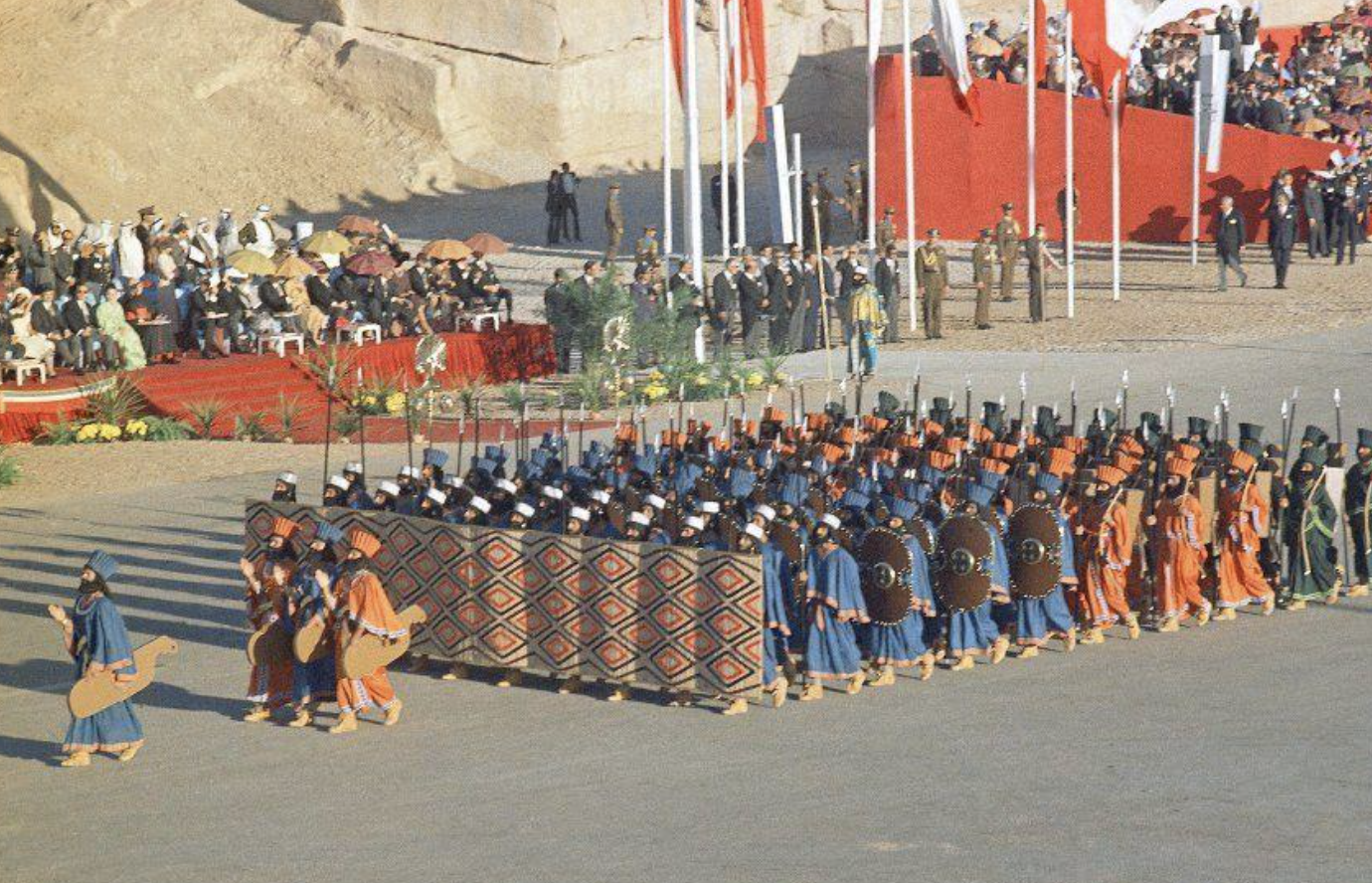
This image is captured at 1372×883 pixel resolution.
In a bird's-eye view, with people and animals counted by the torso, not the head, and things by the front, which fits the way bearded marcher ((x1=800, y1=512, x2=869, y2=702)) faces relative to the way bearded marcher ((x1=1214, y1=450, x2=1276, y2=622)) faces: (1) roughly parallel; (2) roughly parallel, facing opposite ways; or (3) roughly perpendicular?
roughly parallel

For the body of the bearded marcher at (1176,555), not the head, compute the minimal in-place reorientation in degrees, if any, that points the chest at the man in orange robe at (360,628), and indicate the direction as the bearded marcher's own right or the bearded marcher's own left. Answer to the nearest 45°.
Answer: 0° — they already face them

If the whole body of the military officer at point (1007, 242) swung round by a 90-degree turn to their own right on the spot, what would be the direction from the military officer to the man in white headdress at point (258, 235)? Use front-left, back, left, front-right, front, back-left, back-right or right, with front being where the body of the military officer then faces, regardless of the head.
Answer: front

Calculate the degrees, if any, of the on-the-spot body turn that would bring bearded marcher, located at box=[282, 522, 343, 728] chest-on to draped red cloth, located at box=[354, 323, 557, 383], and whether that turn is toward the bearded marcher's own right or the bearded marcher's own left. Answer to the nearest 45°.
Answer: approximately 135° to the bearded marcher's own right

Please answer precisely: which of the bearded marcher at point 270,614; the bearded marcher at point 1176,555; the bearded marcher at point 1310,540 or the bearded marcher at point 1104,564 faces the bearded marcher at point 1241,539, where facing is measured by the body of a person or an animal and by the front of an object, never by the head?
the bearded marcher at point 1310,540

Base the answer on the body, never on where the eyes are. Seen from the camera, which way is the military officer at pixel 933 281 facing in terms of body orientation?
toward the camera

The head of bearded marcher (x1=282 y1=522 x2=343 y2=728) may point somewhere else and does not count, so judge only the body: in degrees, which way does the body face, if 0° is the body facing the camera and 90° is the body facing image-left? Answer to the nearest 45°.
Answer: approximately 45°

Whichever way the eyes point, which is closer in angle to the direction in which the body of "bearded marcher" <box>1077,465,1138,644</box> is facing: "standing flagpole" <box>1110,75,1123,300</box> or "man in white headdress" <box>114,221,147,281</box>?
the man in white headdress

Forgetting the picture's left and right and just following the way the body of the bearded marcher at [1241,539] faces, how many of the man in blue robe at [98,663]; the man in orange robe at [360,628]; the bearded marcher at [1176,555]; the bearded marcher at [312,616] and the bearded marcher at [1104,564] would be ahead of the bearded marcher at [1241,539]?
5

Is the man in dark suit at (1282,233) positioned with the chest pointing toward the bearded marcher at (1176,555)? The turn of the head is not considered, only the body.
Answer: yes

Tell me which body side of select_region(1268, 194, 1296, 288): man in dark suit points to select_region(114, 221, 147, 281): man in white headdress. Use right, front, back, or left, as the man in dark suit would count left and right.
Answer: right

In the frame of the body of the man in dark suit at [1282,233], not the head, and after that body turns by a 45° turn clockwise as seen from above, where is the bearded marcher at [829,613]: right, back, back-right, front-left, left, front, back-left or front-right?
front-left

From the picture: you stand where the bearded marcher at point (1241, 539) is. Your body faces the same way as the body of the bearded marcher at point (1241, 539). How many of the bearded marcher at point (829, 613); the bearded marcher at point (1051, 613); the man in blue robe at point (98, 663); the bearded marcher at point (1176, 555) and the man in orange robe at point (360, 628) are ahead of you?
5

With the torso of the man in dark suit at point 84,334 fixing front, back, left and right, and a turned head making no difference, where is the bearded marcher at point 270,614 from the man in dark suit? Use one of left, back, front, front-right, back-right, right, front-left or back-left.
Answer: front-right

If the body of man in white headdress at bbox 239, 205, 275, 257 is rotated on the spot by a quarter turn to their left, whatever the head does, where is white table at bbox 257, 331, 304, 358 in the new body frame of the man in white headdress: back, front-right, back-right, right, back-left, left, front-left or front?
back-right

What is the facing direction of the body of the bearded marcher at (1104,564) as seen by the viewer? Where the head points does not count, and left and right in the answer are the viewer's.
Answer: facing the viewer and to the left of the viewer

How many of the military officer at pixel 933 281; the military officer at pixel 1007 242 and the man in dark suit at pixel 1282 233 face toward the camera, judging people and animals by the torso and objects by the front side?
3

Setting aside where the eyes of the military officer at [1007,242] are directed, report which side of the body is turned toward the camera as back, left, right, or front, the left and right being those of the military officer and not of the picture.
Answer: front

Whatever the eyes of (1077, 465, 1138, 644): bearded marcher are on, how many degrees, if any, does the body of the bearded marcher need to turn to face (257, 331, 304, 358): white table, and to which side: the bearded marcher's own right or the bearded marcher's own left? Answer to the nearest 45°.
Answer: approximately 90° to the bearded marcher's own right
